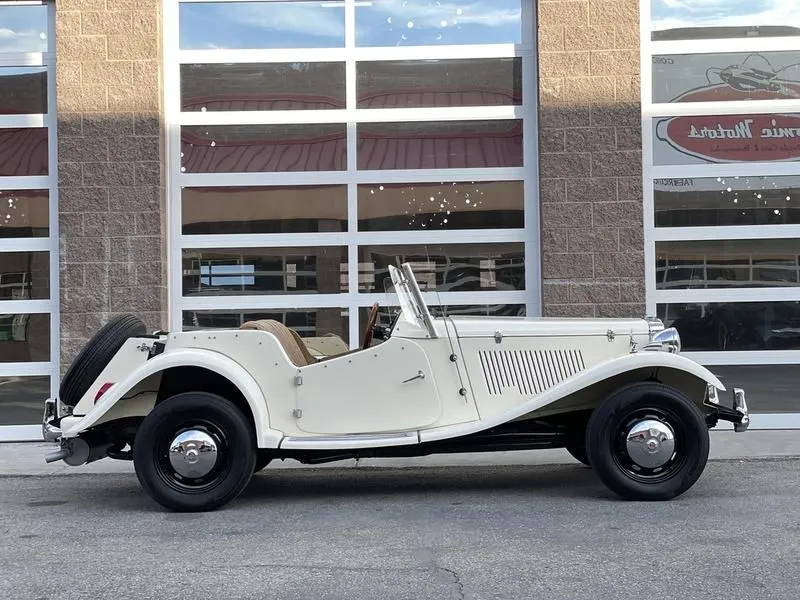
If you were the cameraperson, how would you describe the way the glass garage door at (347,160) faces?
facing the viewer

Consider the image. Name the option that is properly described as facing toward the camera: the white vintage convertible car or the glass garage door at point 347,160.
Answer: the glass garage door

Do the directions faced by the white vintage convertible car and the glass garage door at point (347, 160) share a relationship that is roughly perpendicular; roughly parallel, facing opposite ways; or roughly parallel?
roughly perpendicular

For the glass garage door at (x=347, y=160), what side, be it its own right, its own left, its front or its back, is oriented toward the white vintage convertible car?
front

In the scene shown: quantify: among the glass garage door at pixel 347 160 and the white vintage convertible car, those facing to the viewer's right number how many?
1

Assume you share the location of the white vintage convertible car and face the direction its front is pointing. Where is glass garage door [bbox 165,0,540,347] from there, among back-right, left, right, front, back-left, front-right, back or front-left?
left

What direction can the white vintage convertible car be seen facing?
to the viewer's right
